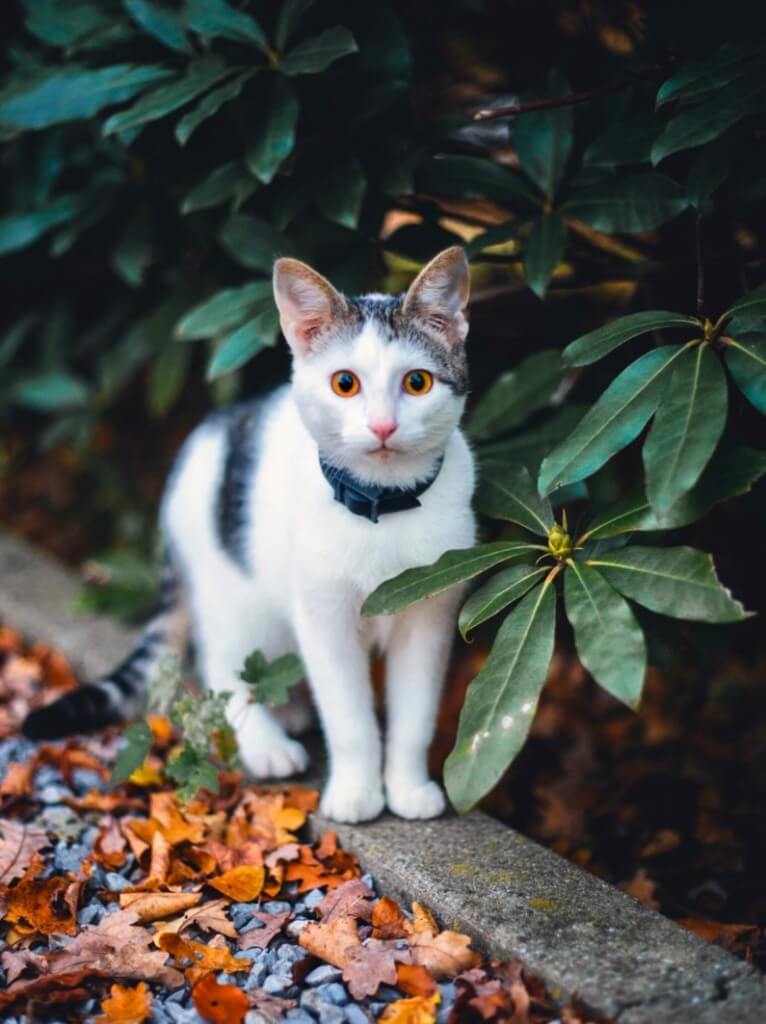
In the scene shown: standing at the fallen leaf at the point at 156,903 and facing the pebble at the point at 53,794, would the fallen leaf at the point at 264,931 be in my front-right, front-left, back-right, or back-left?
back-right

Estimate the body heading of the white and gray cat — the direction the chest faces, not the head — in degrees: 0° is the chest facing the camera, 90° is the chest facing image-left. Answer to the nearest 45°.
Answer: approximately 315°
